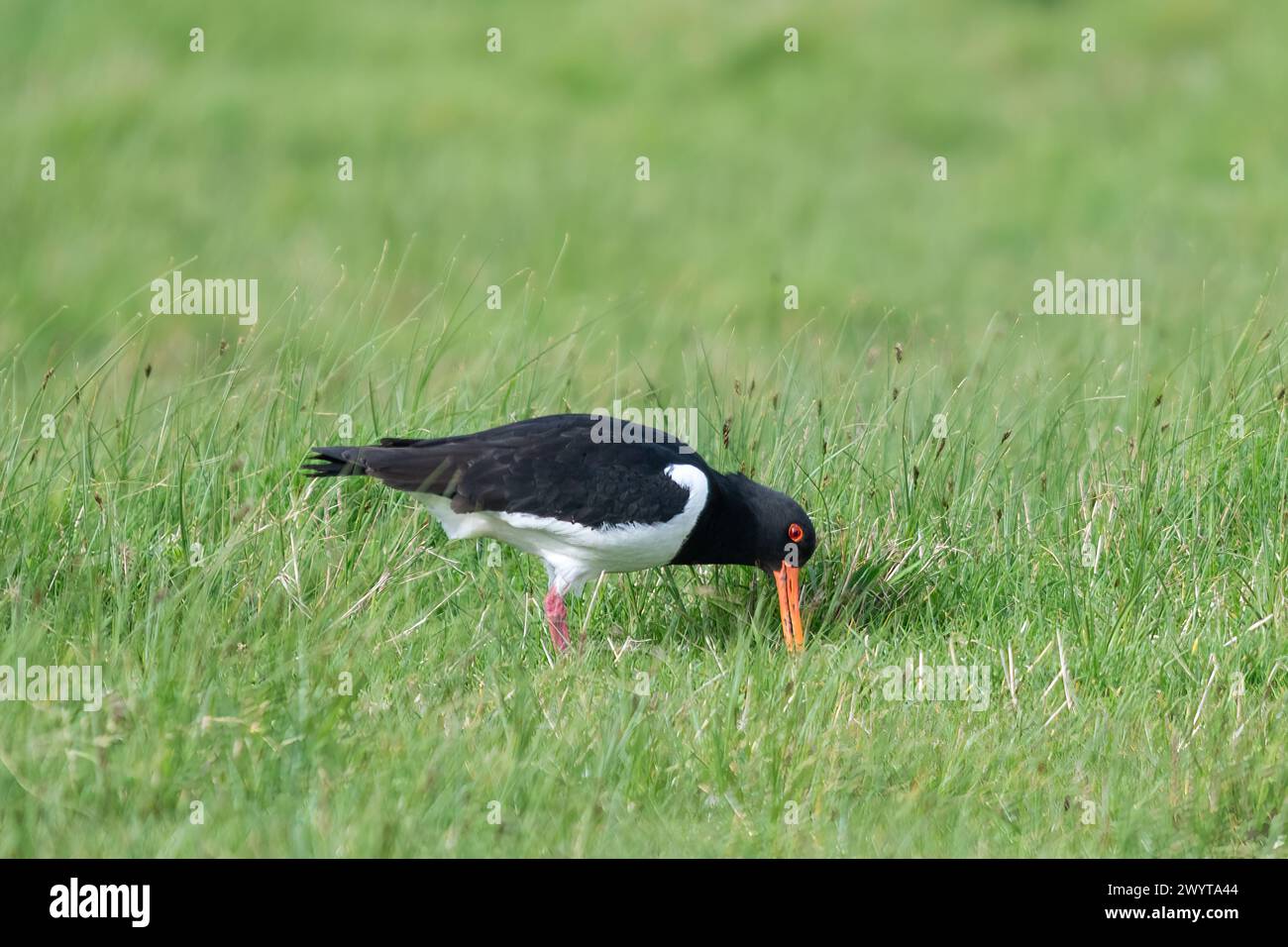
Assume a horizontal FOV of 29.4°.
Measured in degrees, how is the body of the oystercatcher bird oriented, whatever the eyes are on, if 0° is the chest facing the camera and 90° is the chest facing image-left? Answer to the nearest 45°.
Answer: approximately 270°
